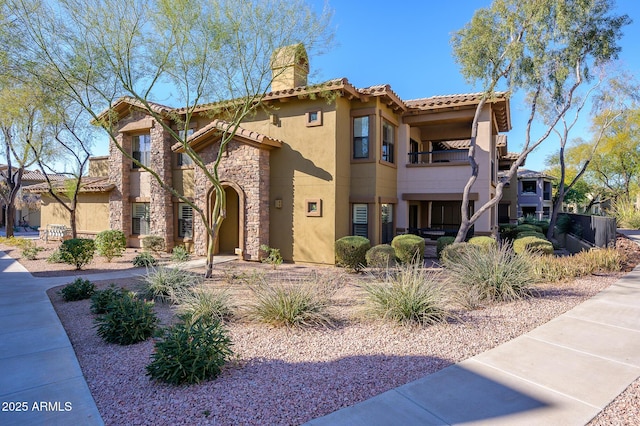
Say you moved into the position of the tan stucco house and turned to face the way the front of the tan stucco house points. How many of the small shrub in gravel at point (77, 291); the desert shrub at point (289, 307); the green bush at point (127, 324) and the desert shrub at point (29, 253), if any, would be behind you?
0

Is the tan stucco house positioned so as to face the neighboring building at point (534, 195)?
no

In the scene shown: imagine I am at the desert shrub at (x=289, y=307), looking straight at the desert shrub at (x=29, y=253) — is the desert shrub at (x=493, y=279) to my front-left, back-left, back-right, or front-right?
back-right

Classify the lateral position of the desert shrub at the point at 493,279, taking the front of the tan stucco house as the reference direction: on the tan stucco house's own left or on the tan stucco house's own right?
on the tan stucco house's own left

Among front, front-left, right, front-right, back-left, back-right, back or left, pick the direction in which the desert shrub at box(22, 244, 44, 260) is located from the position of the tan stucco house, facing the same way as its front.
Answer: front-right

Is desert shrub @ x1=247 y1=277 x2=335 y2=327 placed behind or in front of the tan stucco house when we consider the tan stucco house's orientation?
in front

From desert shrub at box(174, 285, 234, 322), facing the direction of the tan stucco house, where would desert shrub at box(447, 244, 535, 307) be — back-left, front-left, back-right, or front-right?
front-right

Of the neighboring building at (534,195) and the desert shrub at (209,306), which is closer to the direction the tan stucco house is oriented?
the desert shrub

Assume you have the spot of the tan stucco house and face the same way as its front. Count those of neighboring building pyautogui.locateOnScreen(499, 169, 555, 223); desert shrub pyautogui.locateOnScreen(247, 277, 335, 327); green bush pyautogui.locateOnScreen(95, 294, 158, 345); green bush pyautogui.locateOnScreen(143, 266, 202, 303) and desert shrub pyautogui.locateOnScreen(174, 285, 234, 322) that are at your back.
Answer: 1

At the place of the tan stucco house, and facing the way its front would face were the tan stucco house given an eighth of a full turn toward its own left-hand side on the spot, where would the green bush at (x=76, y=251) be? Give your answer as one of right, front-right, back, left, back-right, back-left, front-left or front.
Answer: right

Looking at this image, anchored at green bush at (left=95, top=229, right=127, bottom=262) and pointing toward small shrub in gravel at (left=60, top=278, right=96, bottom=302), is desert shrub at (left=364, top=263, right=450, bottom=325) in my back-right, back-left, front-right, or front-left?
front-left

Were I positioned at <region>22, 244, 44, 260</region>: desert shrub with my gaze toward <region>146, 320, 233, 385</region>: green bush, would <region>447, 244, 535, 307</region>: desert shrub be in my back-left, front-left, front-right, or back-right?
front-left

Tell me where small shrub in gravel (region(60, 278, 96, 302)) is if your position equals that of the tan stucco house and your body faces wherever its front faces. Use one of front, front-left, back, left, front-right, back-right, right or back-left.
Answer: front

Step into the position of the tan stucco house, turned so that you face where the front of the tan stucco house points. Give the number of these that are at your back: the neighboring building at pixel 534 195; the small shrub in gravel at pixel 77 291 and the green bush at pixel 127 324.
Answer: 1

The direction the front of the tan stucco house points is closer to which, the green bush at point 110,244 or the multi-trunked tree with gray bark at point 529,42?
the green bush

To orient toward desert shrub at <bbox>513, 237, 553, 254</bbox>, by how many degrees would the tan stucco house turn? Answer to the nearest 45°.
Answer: approximately 135° to its left

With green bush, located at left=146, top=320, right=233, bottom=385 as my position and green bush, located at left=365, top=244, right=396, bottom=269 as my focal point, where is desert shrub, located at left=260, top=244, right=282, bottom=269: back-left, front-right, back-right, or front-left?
front-left

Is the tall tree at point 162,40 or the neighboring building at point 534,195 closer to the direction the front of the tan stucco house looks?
the tall tree

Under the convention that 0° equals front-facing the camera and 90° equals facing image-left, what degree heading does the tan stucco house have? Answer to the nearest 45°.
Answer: approximately 45°

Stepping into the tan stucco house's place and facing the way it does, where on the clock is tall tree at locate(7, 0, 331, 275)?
The tall tree is roughly at 12 o'clock from the tan stucco house.

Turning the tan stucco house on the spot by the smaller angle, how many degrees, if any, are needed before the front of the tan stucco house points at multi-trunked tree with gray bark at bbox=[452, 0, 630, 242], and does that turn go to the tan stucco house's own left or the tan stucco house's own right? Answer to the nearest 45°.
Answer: approximately 135° to the tan stucco house's own left
